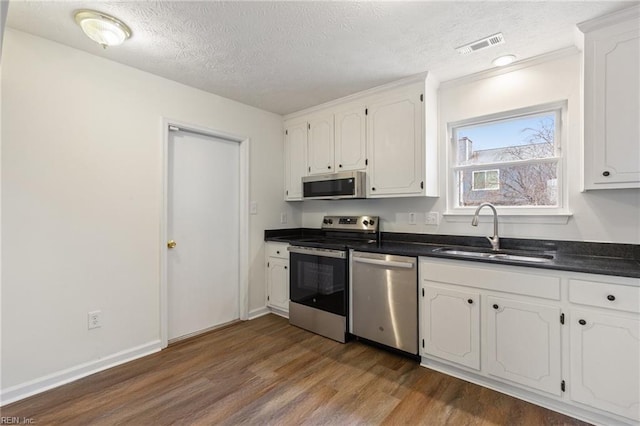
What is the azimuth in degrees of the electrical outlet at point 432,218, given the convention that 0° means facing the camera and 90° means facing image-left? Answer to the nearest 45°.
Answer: approximately 0°

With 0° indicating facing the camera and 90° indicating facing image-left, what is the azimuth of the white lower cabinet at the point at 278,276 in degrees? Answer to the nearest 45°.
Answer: approximately 45°

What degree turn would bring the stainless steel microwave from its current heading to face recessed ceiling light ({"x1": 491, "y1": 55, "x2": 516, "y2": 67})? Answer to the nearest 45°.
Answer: approximately 90° to its left

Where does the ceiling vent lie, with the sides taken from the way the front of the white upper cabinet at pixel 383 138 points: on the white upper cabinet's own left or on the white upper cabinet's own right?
on the white upper cabinet's own left

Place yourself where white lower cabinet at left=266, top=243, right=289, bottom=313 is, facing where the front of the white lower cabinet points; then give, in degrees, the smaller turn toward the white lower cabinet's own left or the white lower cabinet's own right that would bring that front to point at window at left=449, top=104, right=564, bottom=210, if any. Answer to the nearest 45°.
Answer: approximately 90° to the white lower cabinet's own left

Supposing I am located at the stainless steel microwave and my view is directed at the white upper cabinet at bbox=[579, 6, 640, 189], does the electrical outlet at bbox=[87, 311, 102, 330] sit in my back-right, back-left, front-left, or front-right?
back-right

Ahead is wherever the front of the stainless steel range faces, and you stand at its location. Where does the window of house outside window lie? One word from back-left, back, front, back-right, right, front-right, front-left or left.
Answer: back-left

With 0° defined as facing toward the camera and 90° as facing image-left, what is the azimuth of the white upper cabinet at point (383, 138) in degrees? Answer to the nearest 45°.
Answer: approximately 45°

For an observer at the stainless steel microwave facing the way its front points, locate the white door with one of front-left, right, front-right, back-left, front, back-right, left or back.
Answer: front-right

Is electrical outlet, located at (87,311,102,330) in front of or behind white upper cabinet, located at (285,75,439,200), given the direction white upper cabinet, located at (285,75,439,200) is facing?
in front

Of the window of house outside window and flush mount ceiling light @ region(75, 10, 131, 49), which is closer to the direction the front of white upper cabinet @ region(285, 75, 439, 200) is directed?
the flush mount ceiling light
